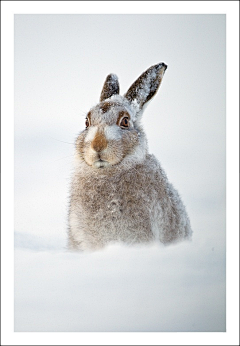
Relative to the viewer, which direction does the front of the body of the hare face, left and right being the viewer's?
facing the viewer and to the left of the viewer
